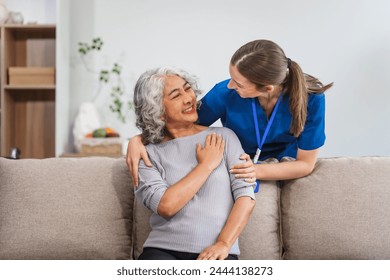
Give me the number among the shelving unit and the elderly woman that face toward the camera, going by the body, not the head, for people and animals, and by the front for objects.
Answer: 2

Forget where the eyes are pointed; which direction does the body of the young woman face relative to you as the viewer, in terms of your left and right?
facing the viewer and to the left of the viewer

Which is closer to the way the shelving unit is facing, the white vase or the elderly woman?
the elderly woman

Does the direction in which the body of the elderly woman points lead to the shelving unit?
no

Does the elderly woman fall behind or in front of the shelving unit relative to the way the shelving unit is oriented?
in front

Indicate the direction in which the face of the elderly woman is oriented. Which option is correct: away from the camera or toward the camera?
toward the camera

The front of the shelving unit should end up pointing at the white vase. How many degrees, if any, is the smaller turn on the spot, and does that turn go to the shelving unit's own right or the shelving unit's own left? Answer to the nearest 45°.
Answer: approximately 45° to the shelving unit's own left

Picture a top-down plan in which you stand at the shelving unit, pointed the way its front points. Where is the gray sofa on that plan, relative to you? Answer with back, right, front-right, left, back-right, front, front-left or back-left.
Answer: front

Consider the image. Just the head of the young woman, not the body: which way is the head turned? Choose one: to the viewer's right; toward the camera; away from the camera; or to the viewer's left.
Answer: to the viewer's left

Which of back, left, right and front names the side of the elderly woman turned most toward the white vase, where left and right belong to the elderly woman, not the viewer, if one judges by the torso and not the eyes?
back

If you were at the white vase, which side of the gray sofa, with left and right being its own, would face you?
back

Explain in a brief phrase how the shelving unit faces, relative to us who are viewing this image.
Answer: facing the viewer

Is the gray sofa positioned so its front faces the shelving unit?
no

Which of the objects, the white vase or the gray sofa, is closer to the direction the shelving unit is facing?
the gray sofa

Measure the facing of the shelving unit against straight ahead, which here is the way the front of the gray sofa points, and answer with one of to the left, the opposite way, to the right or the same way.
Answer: the same way
